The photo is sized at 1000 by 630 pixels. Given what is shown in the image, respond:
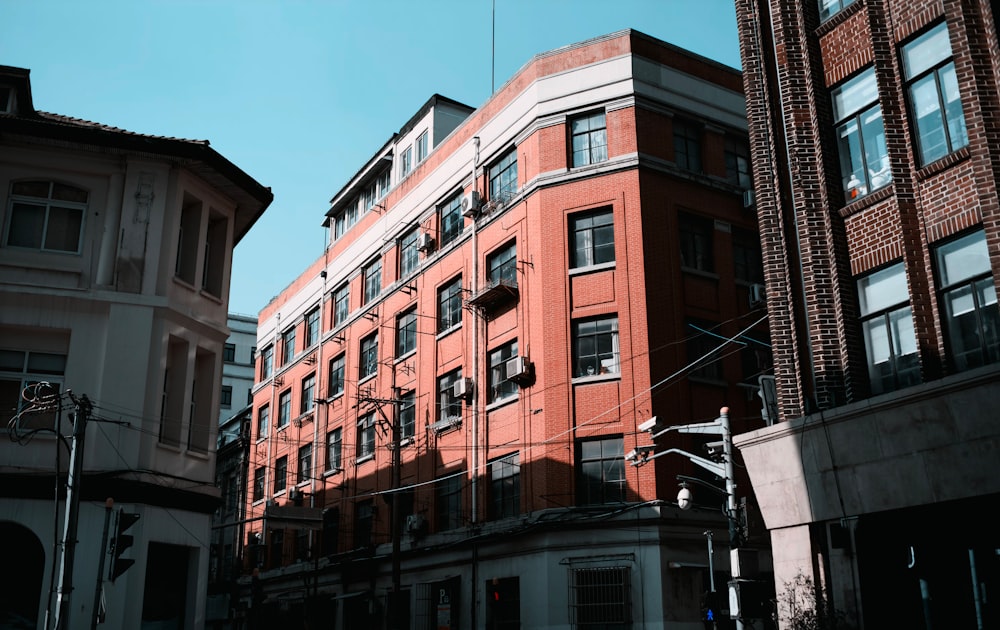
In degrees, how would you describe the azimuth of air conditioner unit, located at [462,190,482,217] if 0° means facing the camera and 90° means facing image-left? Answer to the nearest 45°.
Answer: approximately 45°

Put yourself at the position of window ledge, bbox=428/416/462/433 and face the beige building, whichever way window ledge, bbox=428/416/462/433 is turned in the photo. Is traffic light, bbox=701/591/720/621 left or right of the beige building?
left

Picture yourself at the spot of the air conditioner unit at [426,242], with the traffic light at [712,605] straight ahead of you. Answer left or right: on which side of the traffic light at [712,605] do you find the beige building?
right

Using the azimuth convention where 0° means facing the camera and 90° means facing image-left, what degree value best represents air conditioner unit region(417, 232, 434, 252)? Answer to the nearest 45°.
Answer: approximately 45°

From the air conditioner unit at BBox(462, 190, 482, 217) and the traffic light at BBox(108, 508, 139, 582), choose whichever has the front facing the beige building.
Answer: the air conditioner unit

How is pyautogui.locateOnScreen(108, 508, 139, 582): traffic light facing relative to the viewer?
to the viewer's right

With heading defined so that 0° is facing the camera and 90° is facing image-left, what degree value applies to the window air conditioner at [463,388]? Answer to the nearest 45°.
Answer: approximately 45°

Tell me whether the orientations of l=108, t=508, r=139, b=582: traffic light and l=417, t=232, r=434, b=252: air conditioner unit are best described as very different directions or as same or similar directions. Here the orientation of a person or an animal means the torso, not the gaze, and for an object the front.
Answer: very different directions

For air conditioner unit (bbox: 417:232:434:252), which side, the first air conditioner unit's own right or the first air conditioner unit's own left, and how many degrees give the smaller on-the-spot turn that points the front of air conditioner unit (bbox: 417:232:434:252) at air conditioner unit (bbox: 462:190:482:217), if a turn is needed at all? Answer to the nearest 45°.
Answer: approximately 45° to the first air conditioner unit's own left

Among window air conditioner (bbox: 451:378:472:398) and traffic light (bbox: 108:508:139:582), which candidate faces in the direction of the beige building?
the window air conditioner
